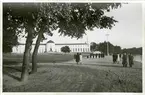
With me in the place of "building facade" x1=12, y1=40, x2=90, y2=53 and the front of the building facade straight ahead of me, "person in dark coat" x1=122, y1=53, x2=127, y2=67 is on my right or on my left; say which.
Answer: on my left

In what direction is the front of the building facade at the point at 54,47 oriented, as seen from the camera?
facing the viewer
